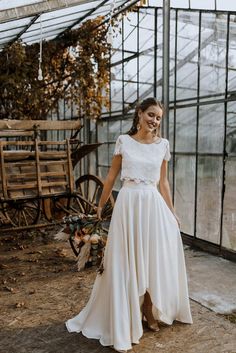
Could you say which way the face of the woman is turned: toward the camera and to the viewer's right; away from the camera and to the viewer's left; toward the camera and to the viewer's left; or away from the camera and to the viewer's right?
toward the camera and to the viewer's right

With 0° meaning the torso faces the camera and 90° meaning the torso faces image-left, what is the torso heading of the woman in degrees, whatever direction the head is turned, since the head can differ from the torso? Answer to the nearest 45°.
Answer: approximately 0°

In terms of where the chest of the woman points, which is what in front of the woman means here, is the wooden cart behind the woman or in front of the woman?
behind
